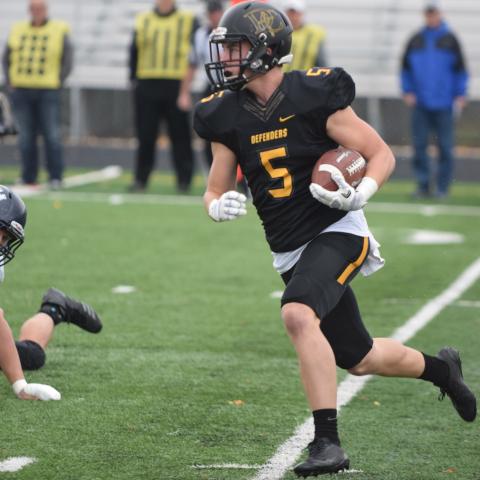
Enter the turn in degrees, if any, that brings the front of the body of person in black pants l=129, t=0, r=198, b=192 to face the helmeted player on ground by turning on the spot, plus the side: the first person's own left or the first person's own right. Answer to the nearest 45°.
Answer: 0° — they already face them

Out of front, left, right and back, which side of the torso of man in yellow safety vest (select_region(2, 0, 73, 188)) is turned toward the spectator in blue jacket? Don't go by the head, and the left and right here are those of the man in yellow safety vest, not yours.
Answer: left

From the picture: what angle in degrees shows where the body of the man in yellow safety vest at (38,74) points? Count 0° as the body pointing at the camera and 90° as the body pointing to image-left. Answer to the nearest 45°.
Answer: approximately 0°

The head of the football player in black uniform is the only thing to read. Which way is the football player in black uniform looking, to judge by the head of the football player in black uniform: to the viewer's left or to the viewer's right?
to the viewer's left

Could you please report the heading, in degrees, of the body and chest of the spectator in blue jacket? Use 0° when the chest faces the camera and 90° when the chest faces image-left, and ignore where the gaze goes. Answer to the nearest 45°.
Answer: approximately 0°

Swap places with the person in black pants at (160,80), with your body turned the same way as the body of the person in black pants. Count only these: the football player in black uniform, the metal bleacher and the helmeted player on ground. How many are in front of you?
2

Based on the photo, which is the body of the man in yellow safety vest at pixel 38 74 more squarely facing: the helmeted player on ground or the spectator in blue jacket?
the helmeted player on ground

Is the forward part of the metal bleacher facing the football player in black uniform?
yes
